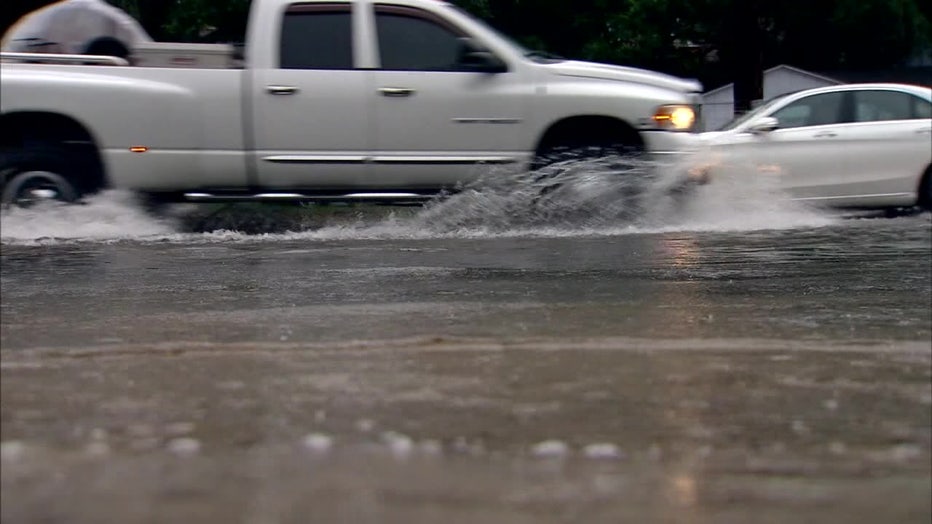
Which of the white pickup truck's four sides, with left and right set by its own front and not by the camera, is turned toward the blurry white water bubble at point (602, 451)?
right

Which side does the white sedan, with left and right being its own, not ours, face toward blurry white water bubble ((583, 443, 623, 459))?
left

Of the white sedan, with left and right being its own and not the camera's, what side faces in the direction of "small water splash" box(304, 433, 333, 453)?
left

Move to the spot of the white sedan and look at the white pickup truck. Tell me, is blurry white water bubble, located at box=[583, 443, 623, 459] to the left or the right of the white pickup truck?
left

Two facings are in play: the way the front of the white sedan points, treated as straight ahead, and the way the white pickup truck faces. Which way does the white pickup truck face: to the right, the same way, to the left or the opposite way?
the opposite way

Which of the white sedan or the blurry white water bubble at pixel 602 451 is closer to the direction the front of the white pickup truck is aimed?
the white sedan

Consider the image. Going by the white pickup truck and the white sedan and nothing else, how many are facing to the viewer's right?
1

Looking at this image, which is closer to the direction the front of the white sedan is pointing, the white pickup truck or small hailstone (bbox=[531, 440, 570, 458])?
the white pickup truck

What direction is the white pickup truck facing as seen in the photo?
to the viewer's right

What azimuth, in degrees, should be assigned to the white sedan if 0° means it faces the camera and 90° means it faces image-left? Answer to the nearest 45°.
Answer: approximately 90°

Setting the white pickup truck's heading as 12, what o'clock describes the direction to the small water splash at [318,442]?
The small water splash is roughly at 3 o'clock from the white pickup truck.
